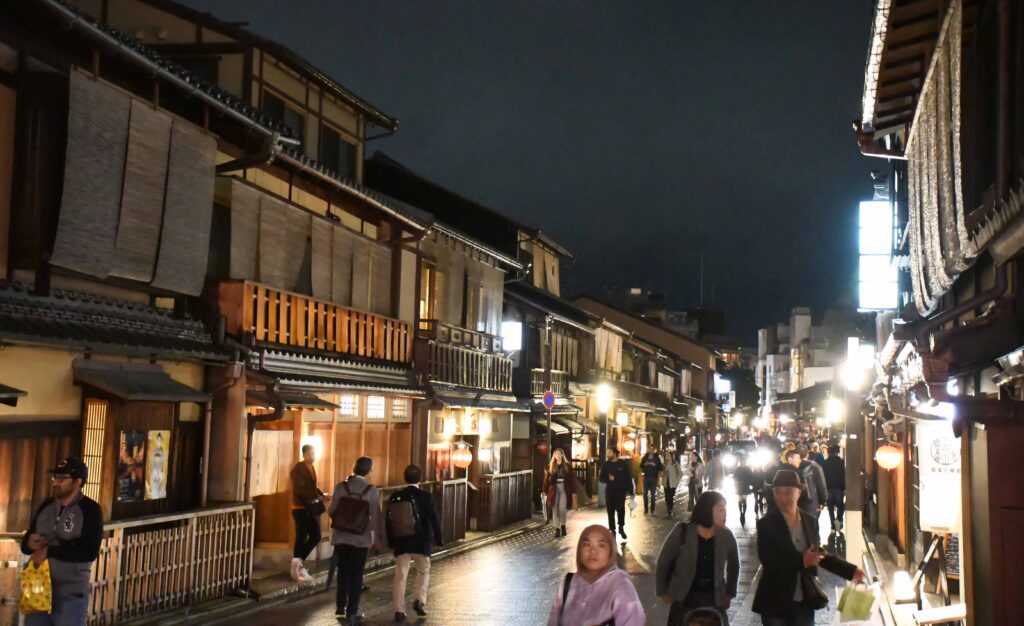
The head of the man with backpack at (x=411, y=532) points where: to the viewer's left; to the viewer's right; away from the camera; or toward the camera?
away from the camera

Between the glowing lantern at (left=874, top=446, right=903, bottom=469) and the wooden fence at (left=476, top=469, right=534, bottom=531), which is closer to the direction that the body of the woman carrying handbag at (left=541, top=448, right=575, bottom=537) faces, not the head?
the glowing lantern

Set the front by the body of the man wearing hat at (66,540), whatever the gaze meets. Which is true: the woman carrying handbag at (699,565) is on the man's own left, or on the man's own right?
on the man's own left

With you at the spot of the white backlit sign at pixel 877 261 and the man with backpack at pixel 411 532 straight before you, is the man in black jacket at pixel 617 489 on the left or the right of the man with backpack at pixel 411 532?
right

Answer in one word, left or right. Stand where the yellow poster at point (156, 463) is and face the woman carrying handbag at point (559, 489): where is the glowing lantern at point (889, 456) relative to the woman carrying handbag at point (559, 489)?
right

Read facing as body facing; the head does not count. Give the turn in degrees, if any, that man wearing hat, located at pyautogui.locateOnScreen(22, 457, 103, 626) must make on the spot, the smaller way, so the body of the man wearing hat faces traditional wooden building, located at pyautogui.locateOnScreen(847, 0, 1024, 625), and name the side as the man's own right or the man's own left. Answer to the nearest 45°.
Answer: approximately 135° to the man's own left
